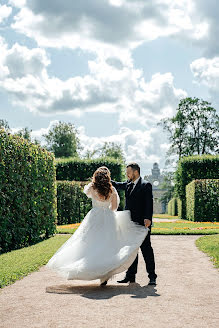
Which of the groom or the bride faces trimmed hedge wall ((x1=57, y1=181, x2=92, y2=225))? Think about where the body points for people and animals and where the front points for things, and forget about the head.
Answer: the bride

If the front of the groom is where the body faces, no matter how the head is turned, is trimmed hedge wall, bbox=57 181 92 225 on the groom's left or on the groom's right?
on the groom's right

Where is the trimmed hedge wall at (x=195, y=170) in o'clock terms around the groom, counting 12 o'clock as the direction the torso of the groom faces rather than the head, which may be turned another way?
The trimmed hedge wall is roughly at 5 o'clock from the groom.

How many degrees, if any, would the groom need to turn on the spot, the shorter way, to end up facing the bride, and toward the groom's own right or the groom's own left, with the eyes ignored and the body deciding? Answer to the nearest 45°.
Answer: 0° — they already face them

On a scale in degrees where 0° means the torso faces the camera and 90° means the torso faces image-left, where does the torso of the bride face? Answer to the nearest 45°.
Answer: approximately 180°

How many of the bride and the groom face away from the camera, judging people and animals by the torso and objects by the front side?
1

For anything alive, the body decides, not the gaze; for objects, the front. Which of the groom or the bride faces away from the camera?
the bride
